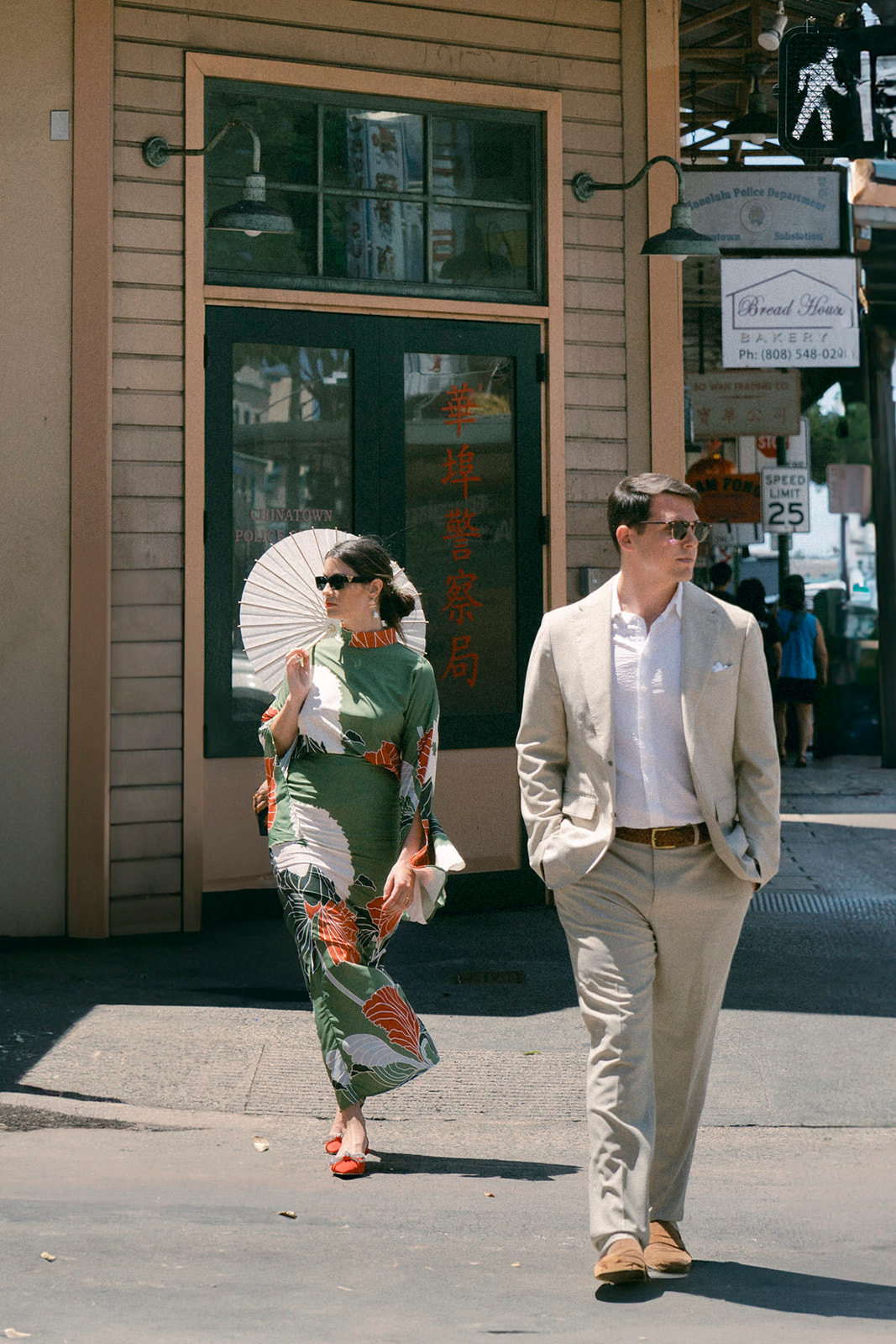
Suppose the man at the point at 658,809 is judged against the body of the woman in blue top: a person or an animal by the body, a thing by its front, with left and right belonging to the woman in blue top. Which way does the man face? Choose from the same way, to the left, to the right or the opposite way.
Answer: the opposite way

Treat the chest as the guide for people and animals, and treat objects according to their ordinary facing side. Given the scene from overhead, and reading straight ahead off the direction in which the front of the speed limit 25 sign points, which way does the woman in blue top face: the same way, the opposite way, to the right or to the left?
the opposite way

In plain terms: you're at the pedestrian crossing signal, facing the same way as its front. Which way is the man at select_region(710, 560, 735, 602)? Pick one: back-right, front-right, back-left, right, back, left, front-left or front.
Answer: back

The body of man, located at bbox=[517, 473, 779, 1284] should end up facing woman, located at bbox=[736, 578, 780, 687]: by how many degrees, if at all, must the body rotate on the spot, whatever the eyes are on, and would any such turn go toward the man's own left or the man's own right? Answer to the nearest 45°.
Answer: approximately 180°

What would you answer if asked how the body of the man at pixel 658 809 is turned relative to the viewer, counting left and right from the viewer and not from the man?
facing the viewer

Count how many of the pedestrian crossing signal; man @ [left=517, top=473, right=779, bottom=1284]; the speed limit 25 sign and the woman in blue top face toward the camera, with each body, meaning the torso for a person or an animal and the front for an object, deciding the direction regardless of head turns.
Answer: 3

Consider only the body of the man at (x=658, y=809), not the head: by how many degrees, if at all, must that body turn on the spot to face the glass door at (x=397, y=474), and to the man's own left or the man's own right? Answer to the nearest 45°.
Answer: approximately 180°

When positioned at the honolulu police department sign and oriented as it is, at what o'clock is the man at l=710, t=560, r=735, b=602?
The man is roughly at 6 o'clock from the honolulu police department sign.

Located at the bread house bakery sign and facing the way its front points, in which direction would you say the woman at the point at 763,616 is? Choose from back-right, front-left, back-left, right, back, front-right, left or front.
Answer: back

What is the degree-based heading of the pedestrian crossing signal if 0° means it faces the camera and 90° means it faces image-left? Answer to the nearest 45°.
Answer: approximately 0°

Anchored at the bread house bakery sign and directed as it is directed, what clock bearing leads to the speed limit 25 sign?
The speed limit 25 sign is roughly at 6 o'clock from the bread house bakery sign.

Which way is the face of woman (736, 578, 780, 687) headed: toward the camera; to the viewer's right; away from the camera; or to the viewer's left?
away from the camera

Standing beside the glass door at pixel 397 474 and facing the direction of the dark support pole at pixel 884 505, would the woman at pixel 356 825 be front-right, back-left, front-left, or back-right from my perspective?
back-right

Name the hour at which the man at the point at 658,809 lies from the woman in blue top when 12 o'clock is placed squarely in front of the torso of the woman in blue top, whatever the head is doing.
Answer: The man is roughly at 6 o'clock from the woman in blue top.
